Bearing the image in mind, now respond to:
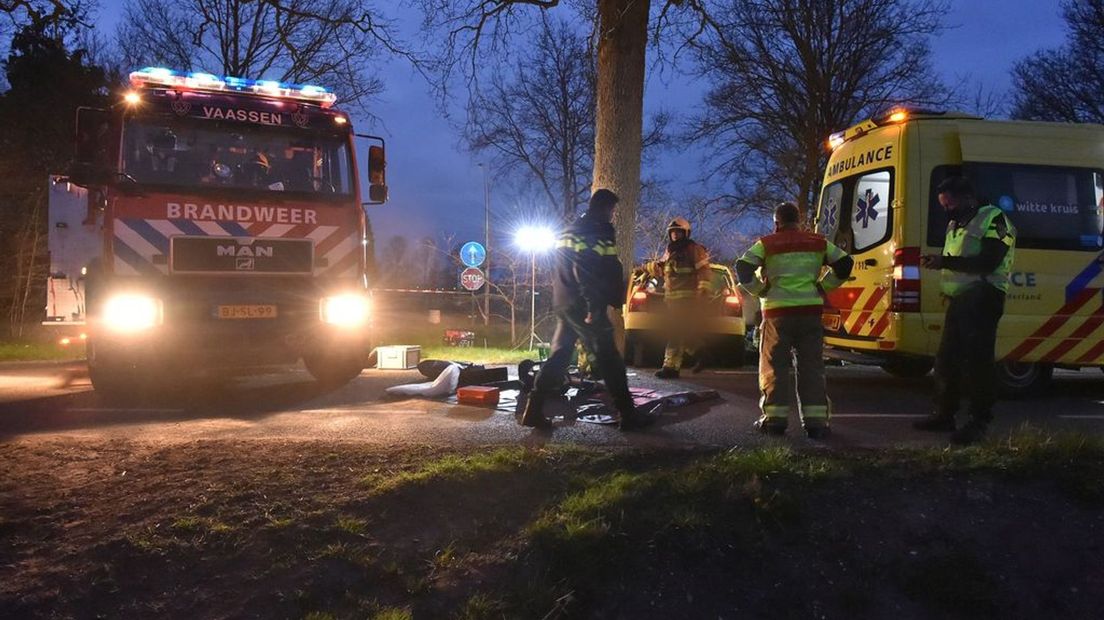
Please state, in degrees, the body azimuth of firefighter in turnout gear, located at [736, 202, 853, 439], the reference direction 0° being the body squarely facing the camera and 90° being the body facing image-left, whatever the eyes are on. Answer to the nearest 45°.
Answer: approximately 180°

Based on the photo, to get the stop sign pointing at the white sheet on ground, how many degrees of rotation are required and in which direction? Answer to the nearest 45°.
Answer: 0° — it already faces it

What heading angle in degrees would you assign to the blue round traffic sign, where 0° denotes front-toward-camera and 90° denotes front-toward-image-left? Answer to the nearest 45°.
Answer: approximately 0°

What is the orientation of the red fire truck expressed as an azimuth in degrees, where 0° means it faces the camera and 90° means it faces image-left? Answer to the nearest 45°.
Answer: approximately 0°

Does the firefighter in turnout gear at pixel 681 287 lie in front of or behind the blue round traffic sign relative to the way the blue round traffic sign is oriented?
in front

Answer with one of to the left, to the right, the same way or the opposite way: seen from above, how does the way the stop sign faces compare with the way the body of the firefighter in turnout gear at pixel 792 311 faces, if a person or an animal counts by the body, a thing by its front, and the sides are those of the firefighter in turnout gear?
the opposite way

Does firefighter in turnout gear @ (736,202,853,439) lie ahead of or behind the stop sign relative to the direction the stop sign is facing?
ahead

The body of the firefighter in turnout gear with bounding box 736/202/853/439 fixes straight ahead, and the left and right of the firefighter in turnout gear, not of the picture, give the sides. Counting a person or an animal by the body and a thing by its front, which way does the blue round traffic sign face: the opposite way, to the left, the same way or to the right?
the opposite way

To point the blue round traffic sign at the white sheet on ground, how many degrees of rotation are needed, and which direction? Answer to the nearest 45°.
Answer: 0° — it already faces it

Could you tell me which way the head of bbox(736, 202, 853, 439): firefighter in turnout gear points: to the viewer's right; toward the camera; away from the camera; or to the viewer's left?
away from the camera

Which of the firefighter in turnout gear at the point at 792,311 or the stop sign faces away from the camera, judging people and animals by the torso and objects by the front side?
the firefighter in turnout gear

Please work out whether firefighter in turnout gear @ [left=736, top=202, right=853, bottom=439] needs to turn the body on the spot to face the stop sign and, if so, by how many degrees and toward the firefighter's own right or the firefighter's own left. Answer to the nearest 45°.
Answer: approximately 45° to the firefighter's own left

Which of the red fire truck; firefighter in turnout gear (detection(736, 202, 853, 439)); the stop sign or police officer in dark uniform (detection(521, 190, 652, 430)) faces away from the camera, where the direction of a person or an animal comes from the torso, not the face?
the firefighter in turnout gear
